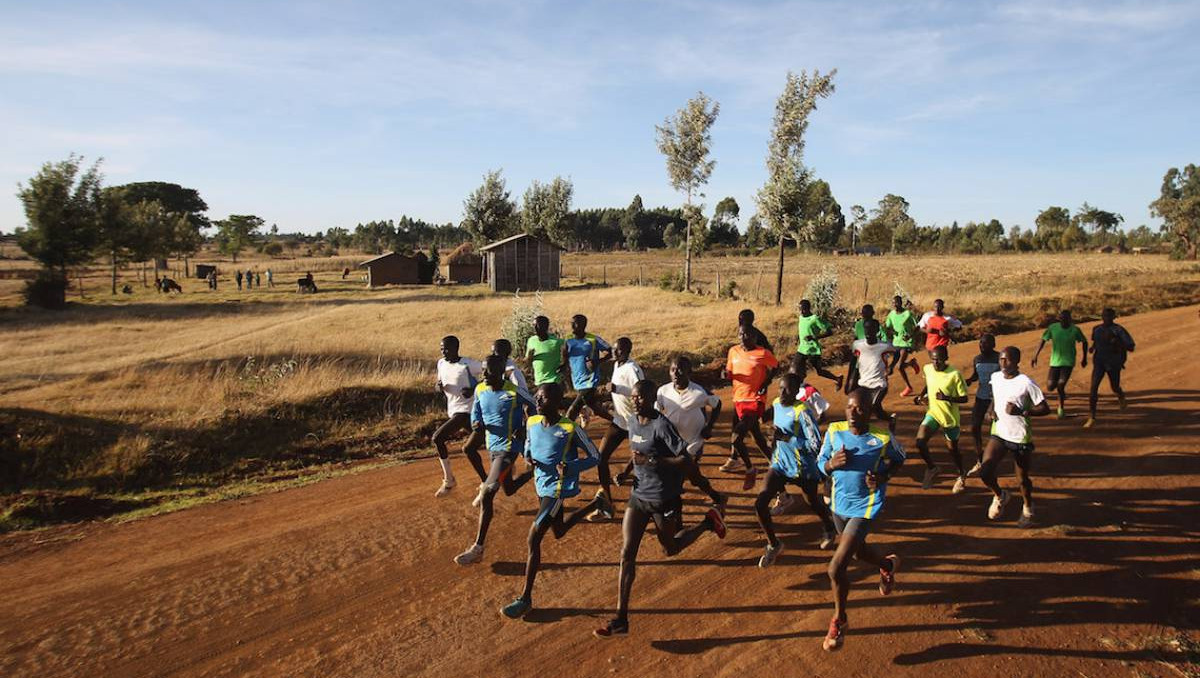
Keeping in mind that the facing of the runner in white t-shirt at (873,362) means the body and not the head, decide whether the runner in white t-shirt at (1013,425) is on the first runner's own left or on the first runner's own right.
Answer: on the first runner's own left

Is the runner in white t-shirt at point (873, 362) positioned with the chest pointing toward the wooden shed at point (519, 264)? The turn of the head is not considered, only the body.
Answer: no

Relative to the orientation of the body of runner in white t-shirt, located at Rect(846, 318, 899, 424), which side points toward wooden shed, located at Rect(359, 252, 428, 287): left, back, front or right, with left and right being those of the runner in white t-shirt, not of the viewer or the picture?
right

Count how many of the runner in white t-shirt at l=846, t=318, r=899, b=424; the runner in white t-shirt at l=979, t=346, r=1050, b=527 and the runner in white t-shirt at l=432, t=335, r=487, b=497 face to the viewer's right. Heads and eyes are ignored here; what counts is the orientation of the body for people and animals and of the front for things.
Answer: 0

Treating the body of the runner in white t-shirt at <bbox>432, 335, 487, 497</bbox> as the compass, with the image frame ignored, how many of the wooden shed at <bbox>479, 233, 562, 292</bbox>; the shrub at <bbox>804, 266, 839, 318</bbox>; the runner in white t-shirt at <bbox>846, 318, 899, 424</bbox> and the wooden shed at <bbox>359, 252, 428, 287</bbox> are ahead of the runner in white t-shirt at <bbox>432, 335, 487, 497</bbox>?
0

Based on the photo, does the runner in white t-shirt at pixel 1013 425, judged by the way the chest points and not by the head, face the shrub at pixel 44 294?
no

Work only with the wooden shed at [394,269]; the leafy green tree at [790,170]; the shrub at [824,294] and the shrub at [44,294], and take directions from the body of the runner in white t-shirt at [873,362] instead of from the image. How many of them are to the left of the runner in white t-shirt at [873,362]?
0

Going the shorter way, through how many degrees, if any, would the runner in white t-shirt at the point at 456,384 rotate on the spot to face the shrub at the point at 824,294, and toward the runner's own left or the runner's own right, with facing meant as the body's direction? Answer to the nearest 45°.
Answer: approximately 180°

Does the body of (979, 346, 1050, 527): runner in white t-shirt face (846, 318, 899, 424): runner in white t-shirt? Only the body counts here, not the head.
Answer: no

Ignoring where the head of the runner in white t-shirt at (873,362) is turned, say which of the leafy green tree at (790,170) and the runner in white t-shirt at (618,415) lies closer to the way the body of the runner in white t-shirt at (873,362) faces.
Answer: the runner in white t-shirt

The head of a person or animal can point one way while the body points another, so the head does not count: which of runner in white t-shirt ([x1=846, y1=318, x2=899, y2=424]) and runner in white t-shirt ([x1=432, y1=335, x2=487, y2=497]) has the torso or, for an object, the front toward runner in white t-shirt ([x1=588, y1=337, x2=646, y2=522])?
runner in white t-shirt ([x1=846, y1=318, x2=899, y2=424])

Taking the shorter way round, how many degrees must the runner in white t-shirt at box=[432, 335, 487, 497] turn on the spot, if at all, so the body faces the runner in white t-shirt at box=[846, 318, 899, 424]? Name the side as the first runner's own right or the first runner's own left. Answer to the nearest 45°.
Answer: approximately 135° to the first runner's own left

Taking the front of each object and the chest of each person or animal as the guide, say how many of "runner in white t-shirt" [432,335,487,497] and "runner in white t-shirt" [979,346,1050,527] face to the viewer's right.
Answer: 0

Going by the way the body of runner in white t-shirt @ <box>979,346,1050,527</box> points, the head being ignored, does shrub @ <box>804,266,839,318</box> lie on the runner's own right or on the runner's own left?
on the runner's own right

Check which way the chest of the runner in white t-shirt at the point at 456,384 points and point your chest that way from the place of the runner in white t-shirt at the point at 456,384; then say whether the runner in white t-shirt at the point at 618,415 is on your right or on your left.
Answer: on your left

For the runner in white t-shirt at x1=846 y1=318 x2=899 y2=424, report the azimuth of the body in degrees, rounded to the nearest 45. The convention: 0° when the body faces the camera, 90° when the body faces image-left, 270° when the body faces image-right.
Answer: approximately 45°

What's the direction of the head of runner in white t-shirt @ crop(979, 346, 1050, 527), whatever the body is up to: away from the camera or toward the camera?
toward the camera

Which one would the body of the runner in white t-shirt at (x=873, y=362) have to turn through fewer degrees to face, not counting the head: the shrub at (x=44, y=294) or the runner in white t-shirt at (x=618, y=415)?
the runner in white t-shirt
